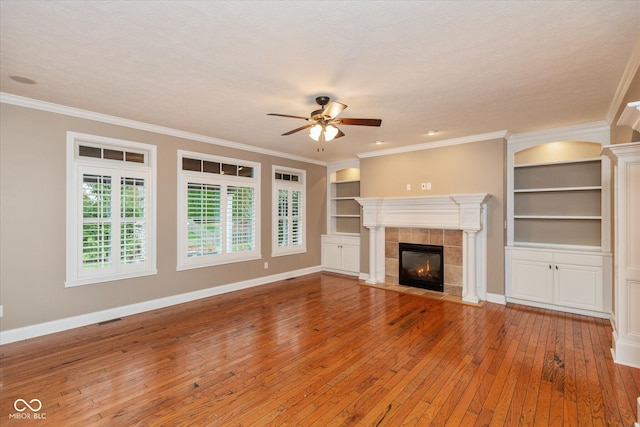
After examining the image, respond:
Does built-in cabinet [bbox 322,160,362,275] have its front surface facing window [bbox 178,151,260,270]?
yes

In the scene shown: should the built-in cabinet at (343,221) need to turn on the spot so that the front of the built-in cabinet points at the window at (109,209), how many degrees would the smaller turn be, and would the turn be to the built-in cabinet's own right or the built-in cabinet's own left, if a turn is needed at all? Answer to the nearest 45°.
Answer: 0° — it already faces it

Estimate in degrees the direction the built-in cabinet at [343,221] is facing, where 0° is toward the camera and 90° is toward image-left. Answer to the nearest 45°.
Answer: approximately 45°

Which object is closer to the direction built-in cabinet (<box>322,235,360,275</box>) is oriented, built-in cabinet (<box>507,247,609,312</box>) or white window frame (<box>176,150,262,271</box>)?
the white window frame

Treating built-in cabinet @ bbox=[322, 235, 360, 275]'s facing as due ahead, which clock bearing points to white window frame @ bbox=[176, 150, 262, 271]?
The white window frame is roughly at 12 o'clock from the built-in cabinet.

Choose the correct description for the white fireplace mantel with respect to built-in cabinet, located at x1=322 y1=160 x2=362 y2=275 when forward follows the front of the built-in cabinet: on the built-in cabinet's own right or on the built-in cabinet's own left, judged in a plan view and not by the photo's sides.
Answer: on the built-in cabinet's own left

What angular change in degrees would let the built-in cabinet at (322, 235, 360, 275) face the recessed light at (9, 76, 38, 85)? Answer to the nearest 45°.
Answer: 0° — it already faces it

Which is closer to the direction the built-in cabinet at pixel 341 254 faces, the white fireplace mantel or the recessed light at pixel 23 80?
the recessed light

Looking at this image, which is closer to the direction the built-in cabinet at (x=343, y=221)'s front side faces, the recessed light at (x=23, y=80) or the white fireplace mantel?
the recessed light

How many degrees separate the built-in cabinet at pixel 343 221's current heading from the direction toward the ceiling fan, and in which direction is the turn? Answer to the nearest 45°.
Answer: approximately 45° to its left

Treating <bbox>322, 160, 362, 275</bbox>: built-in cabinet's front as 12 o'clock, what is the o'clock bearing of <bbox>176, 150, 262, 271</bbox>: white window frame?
The white window frame is roughly at 12 o'clock from the built-in cabinet.
